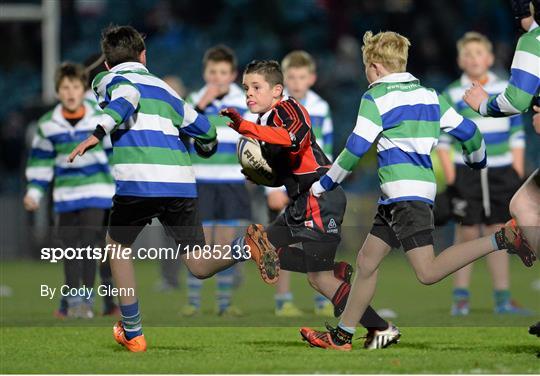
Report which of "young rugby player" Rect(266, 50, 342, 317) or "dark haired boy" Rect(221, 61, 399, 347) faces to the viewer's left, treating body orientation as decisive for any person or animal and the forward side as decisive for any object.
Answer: the dark haired boy

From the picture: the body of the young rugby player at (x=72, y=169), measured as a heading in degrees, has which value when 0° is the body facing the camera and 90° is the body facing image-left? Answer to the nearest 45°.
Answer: approximately 0°

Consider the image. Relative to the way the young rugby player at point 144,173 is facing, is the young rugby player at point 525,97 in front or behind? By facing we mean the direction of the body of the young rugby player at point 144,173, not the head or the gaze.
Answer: behind

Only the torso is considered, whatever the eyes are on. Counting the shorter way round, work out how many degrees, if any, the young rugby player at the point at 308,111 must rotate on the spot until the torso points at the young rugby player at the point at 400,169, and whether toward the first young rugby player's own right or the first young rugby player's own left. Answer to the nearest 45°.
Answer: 0° — they already face them

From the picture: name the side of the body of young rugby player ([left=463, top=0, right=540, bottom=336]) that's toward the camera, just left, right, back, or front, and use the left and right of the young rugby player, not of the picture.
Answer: left

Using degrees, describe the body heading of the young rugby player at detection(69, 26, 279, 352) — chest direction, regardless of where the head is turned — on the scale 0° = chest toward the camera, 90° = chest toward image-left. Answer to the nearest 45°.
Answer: approximately 135°

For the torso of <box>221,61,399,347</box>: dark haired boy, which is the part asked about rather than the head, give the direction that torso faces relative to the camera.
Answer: to the viewer's left
